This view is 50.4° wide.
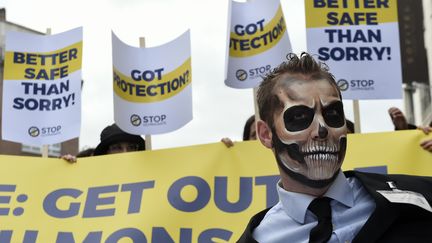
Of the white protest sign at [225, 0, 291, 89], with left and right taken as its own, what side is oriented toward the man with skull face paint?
front

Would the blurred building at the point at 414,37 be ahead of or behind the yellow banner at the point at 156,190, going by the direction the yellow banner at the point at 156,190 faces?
behind

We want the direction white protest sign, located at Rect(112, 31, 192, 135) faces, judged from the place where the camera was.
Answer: facing the viewer

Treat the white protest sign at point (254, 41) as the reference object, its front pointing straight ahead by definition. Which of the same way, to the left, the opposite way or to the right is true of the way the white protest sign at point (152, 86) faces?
the same way

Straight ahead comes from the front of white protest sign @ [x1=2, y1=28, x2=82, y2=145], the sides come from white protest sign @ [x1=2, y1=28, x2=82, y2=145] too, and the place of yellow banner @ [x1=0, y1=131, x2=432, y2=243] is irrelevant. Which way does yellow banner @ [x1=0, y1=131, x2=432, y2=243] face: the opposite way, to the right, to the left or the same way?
the same way

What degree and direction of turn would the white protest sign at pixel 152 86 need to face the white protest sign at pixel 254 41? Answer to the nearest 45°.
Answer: approximately 90° to its left

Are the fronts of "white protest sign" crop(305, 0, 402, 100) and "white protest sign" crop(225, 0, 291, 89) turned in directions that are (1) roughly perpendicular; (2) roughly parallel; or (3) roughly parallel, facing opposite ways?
roughly parallel

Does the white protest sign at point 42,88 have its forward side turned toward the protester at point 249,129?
no

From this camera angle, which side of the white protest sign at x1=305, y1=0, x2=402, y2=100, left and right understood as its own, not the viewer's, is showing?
front

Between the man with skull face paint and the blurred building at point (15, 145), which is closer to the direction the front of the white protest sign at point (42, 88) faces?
the man with skull face paint

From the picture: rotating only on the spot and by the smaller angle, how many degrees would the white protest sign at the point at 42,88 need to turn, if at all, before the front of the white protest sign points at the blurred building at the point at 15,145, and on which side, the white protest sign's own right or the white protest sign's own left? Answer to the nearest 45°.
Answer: approximately 180°

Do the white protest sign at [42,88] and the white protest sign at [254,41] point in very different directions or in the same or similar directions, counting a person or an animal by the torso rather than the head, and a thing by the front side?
same or similar directions

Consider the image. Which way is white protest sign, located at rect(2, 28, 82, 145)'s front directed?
toward the camera

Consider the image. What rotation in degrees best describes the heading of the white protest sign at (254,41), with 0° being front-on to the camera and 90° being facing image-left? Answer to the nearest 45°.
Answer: approximately 0°

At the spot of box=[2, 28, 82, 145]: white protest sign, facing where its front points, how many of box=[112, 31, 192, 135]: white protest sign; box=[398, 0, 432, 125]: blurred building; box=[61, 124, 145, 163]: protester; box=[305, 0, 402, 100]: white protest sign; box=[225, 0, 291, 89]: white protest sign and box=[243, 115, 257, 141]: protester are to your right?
0

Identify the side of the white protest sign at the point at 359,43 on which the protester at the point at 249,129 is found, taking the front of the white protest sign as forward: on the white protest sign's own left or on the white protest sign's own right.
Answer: on the white protest sign's own right

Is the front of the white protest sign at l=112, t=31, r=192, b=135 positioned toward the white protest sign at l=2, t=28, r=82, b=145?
no

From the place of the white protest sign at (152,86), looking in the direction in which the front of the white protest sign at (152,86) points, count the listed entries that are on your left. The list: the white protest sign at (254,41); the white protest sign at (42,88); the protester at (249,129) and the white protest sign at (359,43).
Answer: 3

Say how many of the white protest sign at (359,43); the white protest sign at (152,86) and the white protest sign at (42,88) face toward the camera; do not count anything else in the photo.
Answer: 3

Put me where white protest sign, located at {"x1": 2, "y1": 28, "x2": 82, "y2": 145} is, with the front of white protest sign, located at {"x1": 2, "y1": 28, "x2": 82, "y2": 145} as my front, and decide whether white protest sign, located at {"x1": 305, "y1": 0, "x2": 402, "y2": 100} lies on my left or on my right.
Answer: on my left
